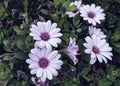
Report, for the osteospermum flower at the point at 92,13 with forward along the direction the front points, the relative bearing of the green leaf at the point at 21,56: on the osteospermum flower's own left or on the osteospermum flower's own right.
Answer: on the osteospermum flower's own right

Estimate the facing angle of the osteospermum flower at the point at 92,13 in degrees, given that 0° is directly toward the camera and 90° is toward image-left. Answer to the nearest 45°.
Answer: approximately 0°

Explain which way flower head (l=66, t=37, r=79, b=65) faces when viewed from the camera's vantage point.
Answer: facing to the right of the viewer

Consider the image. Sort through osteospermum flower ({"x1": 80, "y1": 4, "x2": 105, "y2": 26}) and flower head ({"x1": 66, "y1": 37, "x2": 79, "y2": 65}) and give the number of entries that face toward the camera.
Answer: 1

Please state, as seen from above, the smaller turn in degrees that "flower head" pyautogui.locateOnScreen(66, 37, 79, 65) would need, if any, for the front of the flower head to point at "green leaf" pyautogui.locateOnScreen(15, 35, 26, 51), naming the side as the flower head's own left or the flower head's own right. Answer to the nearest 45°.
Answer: approximately 180°

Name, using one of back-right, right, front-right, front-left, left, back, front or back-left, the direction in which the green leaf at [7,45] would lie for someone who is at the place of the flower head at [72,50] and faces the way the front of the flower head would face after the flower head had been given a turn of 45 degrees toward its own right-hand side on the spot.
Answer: back-right

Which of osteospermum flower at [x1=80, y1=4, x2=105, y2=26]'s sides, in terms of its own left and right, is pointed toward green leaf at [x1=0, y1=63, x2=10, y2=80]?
right

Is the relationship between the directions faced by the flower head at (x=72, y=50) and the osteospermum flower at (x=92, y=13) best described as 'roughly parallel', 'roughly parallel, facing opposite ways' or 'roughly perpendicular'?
roughly perpendicular
